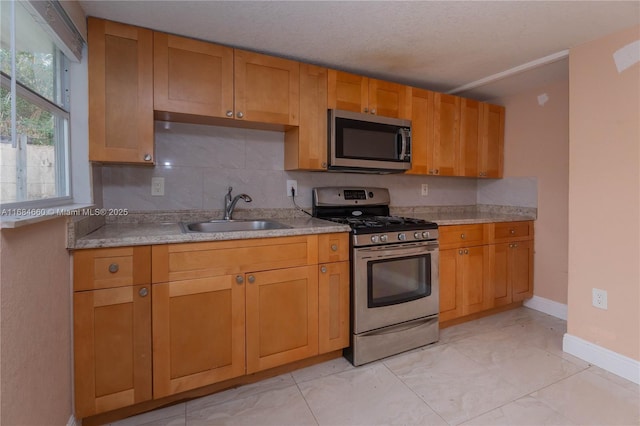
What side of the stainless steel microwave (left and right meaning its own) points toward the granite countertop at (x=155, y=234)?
right

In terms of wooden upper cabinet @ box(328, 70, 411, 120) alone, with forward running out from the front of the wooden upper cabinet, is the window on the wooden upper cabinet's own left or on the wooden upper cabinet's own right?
on the wooden upper cabinet's own right

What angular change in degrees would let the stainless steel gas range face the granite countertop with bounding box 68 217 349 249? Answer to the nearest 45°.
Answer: approximately 90° to its right

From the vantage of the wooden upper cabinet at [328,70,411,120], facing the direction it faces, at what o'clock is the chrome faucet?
The chrome faucet is roughly at 4 o'clock from the wooden upper cabinet.

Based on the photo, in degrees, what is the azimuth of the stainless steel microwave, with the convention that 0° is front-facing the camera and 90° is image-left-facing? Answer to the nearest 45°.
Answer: approximately 315°

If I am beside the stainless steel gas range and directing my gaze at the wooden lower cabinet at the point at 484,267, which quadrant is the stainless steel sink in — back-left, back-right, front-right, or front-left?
back-left

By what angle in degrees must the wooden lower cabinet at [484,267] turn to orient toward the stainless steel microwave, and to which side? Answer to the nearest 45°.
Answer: approximately 90° to its right

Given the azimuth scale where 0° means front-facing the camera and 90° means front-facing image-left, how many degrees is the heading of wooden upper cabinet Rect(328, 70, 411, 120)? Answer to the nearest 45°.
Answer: approximately 315°
